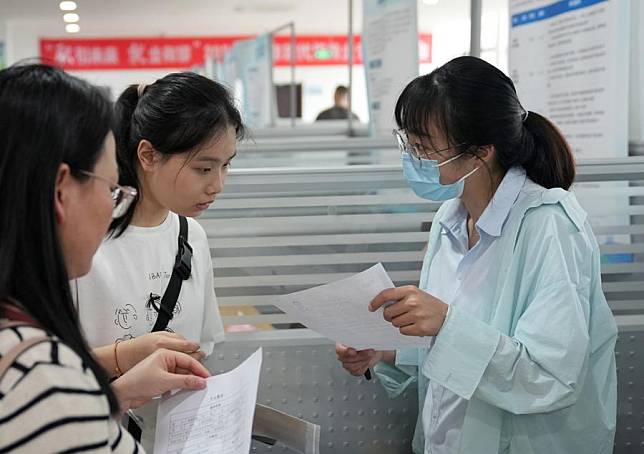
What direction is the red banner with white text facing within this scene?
toward the camera

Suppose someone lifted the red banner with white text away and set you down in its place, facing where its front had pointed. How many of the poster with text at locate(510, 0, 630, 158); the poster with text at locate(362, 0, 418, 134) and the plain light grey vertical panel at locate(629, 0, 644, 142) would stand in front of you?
3

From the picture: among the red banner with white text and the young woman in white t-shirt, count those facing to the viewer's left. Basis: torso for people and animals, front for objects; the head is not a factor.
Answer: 0

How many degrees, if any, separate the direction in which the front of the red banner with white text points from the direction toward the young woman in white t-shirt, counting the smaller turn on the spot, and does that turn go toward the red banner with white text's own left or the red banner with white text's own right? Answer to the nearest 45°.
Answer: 0° — it already faces them

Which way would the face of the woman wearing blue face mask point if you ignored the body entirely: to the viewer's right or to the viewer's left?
to the viewer's left

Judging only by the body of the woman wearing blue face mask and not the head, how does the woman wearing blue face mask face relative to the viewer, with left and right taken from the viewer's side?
facing the viewer and to the left of the viewer

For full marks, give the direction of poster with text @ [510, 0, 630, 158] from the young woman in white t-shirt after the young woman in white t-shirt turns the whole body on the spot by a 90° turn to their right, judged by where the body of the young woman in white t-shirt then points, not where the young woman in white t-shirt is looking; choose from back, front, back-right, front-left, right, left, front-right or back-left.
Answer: back

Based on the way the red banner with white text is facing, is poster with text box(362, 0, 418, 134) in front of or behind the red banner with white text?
in front

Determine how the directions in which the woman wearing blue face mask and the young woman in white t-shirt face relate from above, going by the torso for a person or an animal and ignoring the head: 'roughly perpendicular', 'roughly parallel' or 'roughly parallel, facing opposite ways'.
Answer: roughly perpendicular

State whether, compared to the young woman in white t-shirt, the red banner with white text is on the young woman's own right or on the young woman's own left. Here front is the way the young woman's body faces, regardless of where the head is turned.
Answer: on the young woman's own left

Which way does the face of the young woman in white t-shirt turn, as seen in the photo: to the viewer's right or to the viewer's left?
to the viewer's right

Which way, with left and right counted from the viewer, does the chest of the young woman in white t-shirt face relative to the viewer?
facing the viewer and to the right of the viewer

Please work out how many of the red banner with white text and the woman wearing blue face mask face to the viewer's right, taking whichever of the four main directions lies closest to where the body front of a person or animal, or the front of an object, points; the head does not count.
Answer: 0

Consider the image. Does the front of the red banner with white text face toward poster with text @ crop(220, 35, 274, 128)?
yes

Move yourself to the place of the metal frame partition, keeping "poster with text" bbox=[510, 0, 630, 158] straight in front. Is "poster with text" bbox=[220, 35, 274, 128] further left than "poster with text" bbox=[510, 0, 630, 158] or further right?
left

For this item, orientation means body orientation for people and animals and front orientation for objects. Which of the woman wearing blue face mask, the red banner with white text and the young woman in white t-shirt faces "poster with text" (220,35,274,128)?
the red banner with white text
